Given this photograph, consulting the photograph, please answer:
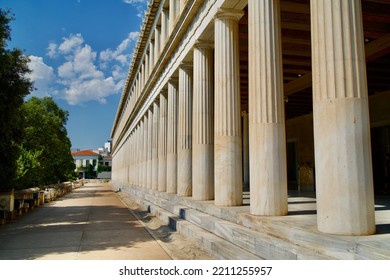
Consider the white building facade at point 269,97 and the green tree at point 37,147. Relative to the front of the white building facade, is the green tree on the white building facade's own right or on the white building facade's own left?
on the white building facade's own right

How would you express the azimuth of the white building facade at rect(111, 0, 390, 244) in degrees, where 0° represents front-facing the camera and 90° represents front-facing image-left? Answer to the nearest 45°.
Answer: approximately 45°
